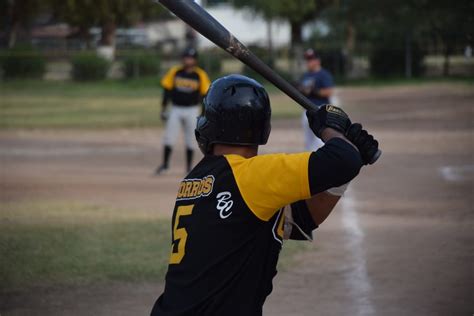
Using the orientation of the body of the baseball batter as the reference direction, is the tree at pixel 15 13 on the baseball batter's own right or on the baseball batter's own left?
on the baseball batter's own left

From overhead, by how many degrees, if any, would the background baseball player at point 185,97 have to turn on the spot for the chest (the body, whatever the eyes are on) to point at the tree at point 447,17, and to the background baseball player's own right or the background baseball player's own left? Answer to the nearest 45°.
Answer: approximately 135° to the background baseball player's own left

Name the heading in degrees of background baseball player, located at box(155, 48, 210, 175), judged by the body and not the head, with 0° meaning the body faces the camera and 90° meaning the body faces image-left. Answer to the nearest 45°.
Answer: approximately 0°

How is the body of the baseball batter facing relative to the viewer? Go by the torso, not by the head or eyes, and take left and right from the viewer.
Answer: facing away from the viewer and to the right of the viewer

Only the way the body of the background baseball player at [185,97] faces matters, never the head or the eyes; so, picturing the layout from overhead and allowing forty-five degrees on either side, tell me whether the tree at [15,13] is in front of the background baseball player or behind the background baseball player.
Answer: behind

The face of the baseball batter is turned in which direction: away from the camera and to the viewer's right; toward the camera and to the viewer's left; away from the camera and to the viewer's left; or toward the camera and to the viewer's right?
away from the camera and to the viewer's left

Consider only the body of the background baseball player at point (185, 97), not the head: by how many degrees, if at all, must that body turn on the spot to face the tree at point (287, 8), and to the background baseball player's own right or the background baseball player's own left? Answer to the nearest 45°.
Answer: approximately 180°

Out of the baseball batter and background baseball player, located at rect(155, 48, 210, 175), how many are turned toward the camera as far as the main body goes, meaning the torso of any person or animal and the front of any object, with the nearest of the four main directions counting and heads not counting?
1

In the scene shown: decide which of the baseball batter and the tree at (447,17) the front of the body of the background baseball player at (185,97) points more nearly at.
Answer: the baseball batter
